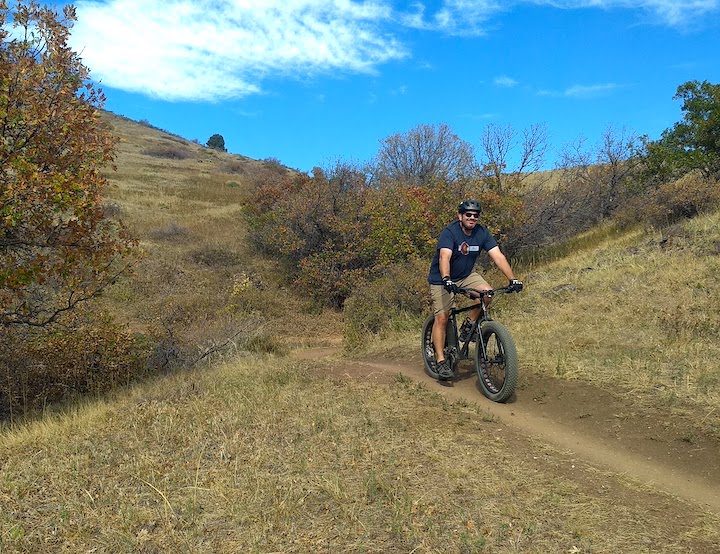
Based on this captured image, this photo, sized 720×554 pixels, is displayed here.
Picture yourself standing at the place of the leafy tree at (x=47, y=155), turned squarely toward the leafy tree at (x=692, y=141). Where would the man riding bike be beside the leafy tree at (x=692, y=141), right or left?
right

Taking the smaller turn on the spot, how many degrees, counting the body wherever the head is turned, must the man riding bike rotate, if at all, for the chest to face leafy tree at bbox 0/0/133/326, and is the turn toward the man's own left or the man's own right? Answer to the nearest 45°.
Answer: approximately 135° to the man's own right

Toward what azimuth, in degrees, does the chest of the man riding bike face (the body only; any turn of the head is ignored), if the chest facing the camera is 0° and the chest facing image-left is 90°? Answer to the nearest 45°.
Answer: approximately 315°

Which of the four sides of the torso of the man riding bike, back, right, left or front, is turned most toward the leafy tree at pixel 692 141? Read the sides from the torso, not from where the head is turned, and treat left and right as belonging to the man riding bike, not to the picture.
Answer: left
